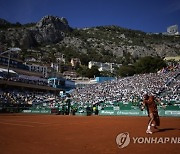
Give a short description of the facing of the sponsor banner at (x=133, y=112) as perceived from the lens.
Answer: facing the viewer

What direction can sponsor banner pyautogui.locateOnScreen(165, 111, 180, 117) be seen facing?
toward the camera
